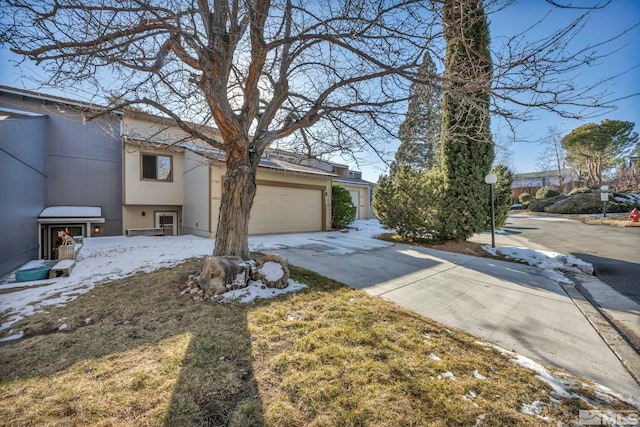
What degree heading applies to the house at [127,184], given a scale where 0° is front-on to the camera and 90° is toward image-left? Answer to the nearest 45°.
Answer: approximately 0°

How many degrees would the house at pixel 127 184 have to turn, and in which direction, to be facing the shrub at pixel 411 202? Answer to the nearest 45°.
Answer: approximately 45° to its left

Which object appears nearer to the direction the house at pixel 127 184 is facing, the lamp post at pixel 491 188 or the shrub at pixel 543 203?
the lamp post

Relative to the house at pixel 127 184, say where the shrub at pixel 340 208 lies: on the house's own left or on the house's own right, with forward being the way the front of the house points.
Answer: on the house's own left

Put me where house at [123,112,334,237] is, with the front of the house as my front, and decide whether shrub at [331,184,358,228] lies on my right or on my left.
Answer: on my left

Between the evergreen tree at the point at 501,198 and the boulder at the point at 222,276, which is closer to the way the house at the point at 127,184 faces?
the boulder

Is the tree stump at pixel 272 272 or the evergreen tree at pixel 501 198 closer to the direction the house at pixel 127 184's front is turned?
the tree stump

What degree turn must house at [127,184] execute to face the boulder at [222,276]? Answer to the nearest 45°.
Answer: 0° — it already faces it

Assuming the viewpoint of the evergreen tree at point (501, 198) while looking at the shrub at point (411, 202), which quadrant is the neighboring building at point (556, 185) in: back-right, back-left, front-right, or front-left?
back-right

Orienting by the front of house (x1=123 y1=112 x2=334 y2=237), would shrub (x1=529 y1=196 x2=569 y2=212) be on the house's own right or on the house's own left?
on the house's own left

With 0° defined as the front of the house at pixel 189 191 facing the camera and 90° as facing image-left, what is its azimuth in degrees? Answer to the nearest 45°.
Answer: approximately 0°
